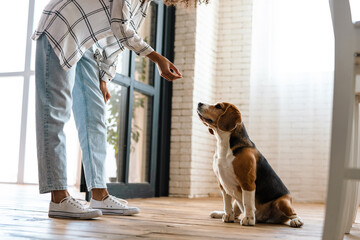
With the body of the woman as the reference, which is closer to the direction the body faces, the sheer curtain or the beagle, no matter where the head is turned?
the beagle

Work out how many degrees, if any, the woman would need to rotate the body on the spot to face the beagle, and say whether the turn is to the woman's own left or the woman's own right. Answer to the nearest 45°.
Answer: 0° — they already face it

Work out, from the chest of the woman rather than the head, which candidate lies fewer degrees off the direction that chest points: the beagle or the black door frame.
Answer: the beagle

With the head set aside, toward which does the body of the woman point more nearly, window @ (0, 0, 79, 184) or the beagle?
the beagle

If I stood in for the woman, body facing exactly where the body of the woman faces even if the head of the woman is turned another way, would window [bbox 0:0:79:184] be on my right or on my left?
on my left

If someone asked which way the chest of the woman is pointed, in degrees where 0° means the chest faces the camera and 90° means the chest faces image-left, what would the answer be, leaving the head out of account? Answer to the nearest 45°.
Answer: approximately 270°

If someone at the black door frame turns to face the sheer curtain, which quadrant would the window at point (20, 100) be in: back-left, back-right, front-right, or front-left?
back-left

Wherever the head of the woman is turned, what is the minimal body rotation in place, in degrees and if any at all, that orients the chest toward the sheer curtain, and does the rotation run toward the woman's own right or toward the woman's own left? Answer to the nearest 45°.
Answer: approximately 45° to the woman's own left

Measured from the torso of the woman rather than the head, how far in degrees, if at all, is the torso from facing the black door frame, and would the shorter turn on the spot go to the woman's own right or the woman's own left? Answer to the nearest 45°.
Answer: approximately 90° to the woman's own left
